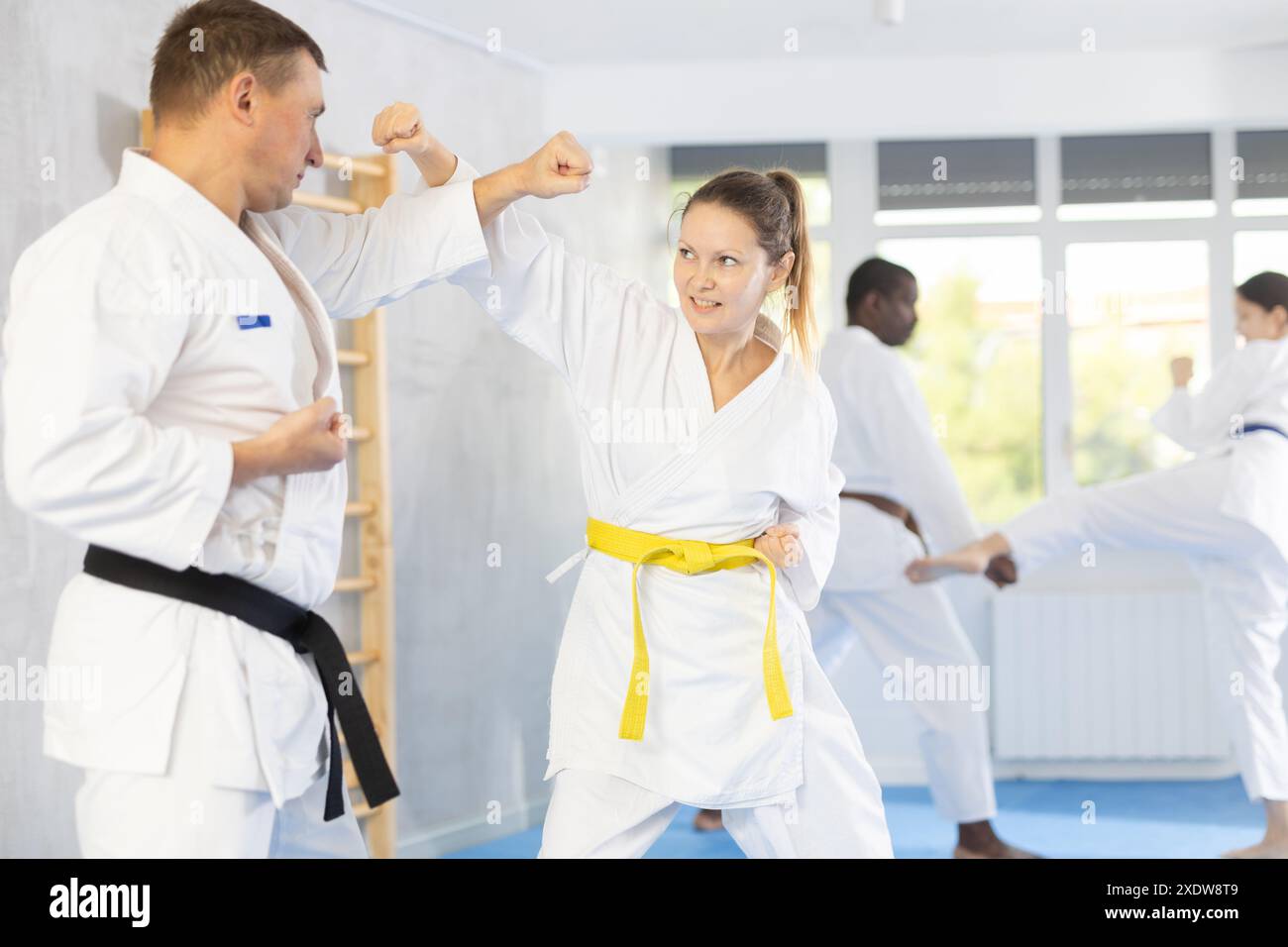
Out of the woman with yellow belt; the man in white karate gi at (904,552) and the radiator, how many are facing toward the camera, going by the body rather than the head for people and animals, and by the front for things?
2

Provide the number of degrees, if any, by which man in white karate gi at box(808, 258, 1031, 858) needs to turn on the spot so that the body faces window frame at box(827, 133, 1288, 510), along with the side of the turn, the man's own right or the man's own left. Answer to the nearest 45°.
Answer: approximately 90° to the man's own left

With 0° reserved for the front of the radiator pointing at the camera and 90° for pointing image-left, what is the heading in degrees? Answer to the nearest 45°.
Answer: approximately 0°

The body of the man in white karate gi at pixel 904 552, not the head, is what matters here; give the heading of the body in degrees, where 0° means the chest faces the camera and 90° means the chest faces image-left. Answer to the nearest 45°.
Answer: approximately 270°

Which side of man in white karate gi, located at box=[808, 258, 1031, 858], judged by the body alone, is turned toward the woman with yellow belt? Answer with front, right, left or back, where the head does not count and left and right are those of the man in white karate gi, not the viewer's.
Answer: right

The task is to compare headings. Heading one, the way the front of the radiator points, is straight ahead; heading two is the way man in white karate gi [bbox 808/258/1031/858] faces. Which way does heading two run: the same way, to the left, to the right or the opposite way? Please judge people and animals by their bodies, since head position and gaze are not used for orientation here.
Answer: to the left

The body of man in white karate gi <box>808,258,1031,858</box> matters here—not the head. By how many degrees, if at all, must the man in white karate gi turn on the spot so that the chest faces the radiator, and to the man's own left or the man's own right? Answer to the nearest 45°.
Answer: approximately 45° to the man's own left

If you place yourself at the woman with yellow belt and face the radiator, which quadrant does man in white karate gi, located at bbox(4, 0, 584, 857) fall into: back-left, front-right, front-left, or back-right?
back-left

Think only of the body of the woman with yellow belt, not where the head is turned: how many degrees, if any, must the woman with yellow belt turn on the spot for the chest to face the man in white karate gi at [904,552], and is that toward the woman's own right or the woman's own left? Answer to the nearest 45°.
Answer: approximately 180°

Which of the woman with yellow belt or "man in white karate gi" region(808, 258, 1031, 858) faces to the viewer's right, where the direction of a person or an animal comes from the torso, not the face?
the man in white karate gi

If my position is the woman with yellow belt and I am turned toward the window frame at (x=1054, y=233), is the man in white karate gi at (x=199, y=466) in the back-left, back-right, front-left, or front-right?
back-left
